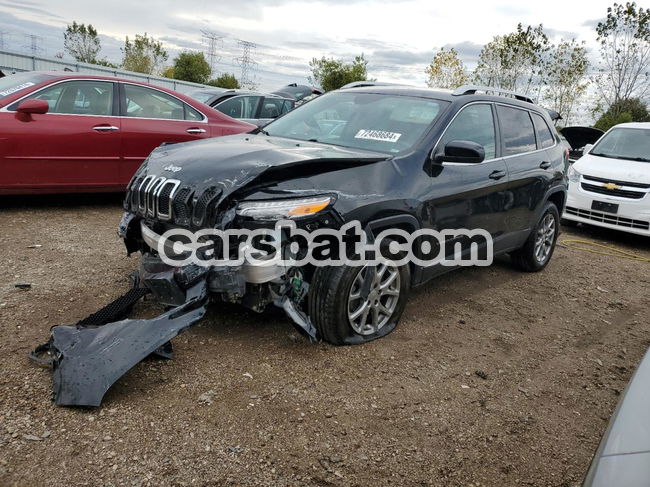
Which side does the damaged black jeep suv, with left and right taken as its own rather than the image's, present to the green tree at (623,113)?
back

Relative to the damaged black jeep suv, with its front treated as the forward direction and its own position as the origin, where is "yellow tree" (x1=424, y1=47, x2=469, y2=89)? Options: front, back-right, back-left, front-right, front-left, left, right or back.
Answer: back-right

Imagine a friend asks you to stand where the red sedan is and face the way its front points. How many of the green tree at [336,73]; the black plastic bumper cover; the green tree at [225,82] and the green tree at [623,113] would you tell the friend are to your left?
1

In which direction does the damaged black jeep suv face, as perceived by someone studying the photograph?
facing the viewer and to the left of the viewer

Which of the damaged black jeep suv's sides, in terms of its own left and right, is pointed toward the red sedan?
right

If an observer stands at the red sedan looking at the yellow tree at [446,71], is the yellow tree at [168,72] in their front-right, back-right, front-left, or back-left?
front-left

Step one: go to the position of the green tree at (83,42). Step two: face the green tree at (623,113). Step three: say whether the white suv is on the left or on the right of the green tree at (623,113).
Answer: right

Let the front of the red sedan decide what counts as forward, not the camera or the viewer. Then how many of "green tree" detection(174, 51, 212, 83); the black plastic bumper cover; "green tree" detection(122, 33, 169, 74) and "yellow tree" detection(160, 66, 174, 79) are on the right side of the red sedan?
3

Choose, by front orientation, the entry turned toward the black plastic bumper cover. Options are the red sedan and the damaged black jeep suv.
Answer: the damaged black jeep suv

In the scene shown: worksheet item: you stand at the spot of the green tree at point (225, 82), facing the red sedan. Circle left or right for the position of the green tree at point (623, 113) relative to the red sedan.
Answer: left

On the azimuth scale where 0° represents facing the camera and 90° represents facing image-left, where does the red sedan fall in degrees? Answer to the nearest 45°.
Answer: approximately 90°

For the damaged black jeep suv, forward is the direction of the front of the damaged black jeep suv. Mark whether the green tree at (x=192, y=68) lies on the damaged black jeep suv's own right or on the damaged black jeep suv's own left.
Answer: on the damaged black jeep suv's own right

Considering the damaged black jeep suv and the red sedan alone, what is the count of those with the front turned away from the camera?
0
